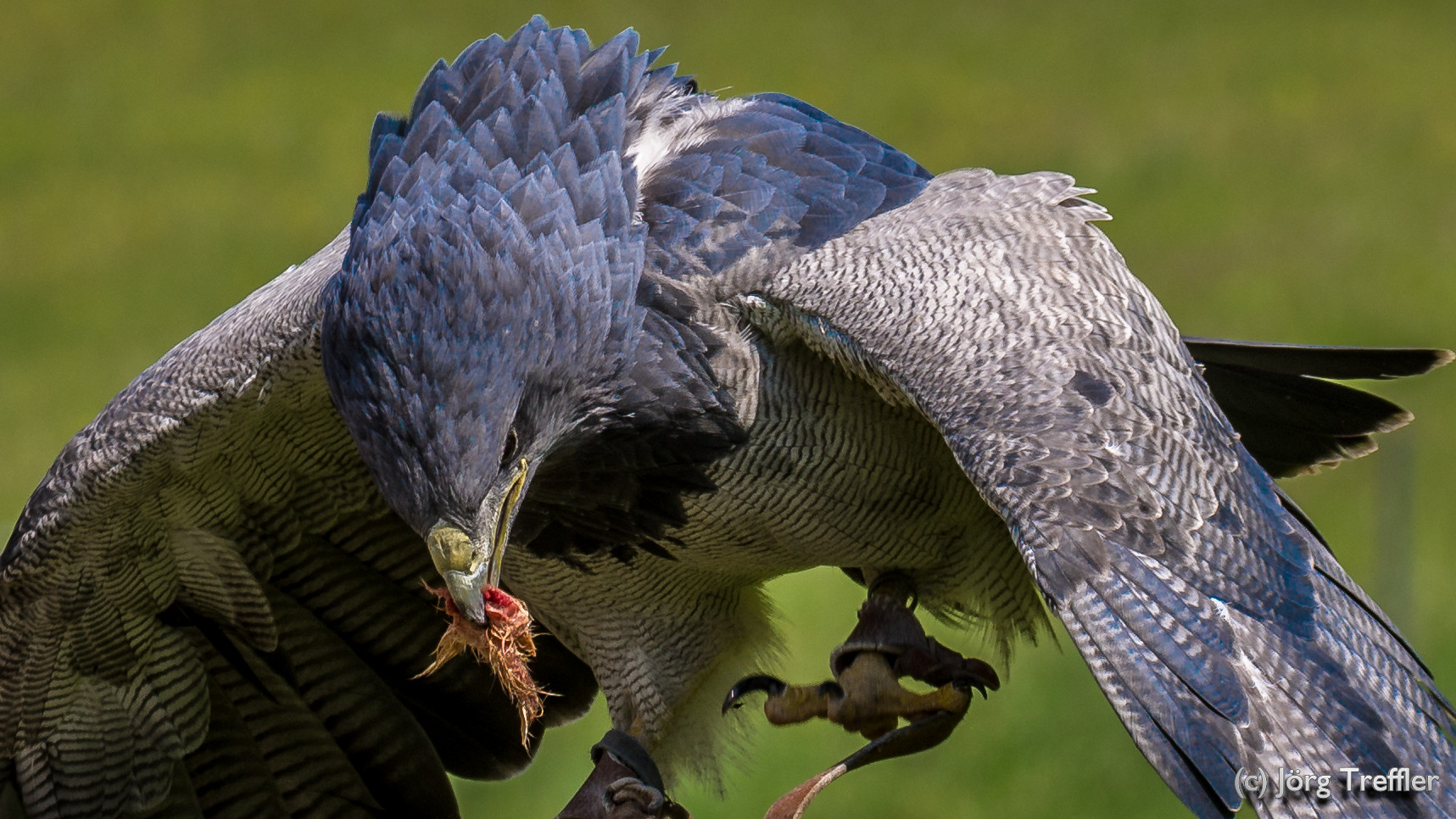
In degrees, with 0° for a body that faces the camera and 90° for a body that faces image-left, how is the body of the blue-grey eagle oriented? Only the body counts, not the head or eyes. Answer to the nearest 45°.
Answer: approximately 45°
